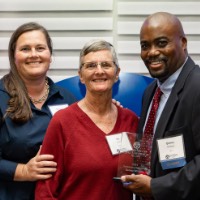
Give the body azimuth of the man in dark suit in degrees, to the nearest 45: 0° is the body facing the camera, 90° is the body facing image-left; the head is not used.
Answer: approximately 45°

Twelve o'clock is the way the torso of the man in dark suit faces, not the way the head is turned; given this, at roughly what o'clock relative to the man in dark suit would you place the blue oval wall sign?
The blue oval wall sign is roughly at 4 o'clock from the man in dark suit.
